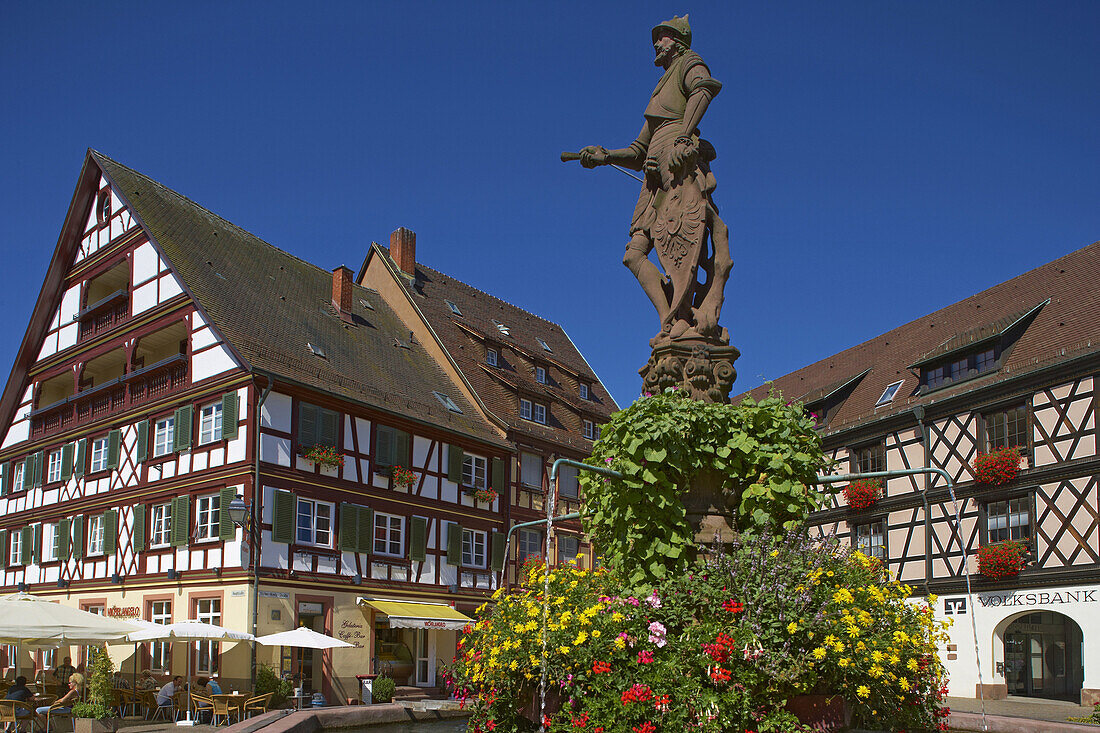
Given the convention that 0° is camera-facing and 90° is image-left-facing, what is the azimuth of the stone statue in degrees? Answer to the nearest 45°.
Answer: approximately 45°
